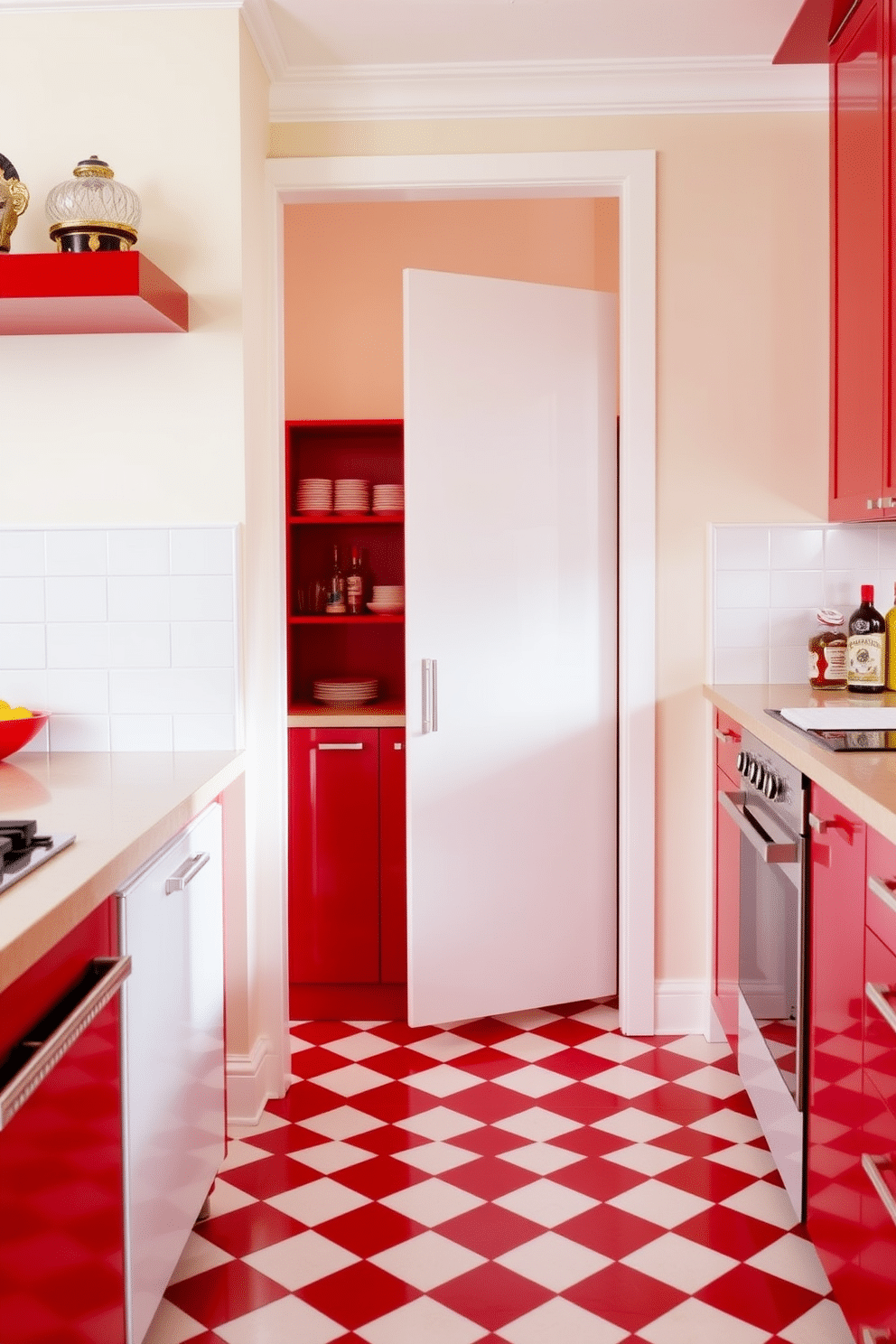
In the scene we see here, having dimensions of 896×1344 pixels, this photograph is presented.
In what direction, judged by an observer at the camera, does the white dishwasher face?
facing to the right of the viewer

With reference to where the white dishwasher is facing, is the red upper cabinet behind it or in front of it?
in front

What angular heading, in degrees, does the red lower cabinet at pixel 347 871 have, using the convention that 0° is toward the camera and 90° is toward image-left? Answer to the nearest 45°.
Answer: approximately 0°

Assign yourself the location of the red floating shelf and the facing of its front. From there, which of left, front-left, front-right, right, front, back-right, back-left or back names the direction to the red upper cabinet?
left

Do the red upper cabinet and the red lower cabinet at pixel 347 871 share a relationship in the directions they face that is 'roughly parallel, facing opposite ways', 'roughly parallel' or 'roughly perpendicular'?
roughly perpendicular

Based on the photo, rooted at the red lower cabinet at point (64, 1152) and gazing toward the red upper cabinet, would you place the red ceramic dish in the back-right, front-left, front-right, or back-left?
front-left

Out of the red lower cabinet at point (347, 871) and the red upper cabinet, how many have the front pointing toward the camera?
1

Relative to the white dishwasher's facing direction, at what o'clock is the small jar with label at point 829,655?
The small jar with label is roughly at 11 o'clock from the white dishwasher.

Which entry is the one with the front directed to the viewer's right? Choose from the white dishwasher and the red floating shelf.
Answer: the white dishwasher

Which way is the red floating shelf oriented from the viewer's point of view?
toward the camera

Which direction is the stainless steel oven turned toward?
to the viewer's left

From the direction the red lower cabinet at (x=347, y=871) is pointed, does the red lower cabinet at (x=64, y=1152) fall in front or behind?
in front

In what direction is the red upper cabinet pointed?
to the viewer's left

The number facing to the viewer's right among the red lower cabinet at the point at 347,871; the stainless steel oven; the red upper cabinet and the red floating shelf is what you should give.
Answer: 0
